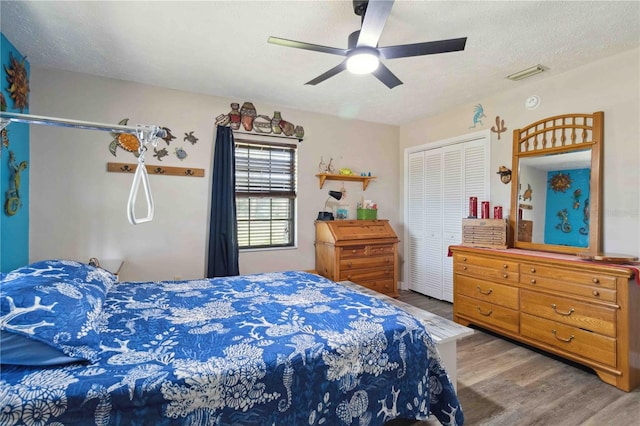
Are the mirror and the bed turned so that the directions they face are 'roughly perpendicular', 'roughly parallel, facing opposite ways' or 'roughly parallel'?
roughly parallel, facing opposite ways

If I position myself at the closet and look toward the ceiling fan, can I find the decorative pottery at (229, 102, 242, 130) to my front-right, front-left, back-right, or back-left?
front-right

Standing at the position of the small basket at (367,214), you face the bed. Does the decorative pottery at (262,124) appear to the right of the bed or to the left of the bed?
right

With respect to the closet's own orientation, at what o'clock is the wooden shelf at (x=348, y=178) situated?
The wooden shelf is roughly at 1 o'clock from the closet.

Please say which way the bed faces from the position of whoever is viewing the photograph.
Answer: facing to the right of the viewer

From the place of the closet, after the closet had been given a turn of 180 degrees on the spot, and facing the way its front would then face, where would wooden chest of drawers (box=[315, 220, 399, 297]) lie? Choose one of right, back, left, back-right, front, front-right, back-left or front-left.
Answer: back

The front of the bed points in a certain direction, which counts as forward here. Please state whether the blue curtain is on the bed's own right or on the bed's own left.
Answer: on the bed's own left

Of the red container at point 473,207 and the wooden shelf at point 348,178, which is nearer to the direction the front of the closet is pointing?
the wooden shelf

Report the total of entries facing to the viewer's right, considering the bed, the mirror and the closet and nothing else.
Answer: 1

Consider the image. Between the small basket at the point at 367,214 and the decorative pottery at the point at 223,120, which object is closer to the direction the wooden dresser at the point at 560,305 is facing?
the decorative pottery

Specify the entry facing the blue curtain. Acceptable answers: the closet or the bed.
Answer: the closet

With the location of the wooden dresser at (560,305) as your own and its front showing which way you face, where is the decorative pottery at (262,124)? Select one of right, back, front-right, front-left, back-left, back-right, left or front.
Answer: front-right

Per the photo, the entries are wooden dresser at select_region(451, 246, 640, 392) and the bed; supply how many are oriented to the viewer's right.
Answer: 1

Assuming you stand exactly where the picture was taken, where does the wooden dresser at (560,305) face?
facing the viewer and to the left of the viewer

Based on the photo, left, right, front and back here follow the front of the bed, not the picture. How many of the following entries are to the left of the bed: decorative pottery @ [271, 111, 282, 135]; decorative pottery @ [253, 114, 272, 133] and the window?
3

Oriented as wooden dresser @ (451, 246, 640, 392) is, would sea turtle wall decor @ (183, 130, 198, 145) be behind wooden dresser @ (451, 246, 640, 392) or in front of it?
in front

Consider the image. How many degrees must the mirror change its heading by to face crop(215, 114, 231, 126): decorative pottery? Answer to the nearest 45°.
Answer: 0° — it already faces it

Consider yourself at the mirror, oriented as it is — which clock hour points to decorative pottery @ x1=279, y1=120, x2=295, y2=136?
The decorative pottery is roughly at 1 o'clock from the mirror.

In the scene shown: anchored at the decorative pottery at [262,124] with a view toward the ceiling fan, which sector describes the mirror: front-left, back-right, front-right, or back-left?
front-left

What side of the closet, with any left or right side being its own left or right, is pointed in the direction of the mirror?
left
